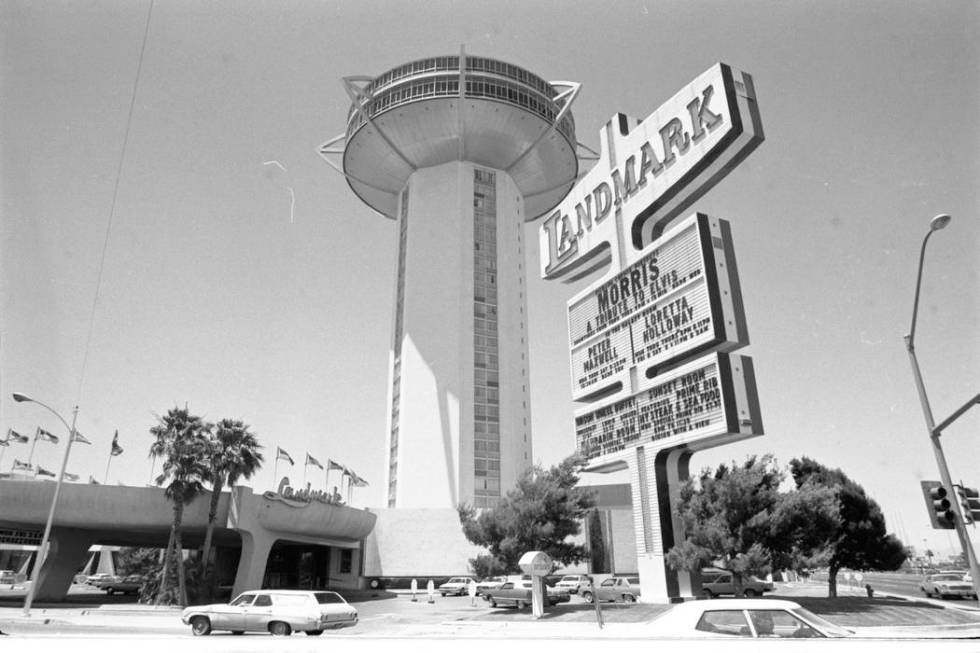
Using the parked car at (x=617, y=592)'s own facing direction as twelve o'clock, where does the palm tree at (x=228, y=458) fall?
The palm tree is roughly at 12 o'clock from the parked car.

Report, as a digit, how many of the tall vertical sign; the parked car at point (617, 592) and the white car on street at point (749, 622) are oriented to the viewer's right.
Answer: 1

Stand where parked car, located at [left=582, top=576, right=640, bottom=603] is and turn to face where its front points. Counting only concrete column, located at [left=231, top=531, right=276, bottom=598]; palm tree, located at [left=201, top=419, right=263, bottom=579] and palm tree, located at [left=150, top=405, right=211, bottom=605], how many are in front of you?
3

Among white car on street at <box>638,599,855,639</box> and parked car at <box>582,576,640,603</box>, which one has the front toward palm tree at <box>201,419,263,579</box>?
parked car at <box>582,576,640,603</box>

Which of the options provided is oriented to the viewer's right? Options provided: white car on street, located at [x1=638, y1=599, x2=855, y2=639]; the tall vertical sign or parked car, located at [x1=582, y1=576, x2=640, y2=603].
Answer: white car on street, located at [x1=638, y1=599, x2=855, y2=639]

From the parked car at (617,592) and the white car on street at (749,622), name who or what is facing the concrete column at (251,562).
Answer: the parked car at (617,592)

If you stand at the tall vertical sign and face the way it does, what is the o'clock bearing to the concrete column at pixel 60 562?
The concrete column is roughly at 2 o'clock from the tall vertical sign.

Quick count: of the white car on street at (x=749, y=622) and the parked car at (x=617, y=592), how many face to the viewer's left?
1

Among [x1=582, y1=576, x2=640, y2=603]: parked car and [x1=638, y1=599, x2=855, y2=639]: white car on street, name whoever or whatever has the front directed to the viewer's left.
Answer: [x1=582, y1=576, x2=640, y2=603]: parked car

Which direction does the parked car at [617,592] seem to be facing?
to the viewer's left

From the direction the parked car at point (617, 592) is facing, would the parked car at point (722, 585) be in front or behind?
behind

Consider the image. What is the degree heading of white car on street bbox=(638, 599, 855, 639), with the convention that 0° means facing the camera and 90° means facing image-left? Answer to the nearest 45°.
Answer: approximately 270°

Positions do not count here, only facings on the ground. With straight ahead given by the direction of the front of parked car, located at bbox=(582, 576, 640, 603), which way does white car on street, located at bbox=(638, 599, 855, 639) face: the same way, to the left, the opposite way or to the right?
the opposite way
